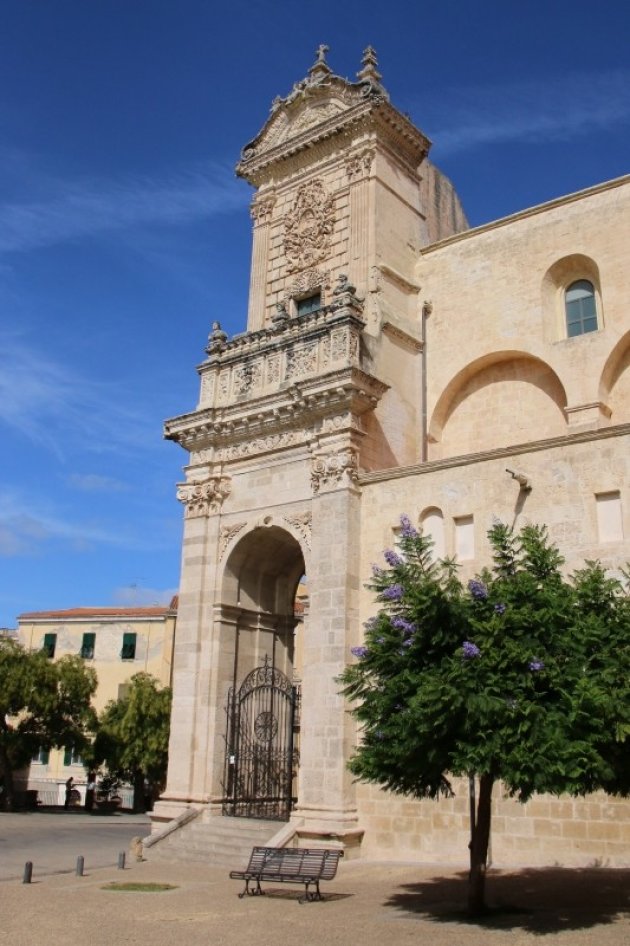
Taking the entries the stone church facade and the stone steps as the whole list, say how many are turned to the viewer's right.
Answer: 0

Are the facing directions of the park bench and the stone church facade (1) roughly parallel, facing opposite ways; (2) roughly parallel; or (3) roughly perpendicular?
roughly parallel

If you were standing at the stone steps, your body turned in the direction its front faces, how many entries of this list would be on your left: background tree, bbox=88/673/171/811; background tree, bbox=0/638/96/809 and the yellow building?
0

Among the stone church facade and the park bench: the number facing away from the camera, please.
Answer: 0

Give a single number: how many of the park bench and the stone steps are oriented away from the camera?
0

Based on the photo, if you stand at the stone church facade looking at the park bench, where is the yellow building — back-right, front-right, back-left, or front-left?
back-right

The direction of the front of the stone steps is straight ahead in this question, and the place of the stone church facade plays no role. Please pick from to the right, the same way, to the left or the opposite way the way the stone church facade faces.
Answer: the same way

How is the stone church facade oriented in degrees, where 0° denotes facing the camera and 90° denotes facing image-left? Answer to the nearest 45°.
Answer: approximately 45°

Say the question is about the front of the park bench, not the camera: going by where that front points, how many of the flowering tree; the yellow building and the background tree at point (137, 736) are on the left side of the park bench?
1

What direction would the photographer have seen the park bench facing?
facing the viewer and to the left of the viewer

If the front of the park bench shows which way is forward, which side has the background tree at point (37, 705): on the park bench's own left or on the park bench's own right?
on the park bench's own right

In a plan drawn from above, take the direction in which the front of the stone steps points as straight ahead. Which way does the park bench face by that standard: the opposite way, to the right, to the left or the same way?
the same way

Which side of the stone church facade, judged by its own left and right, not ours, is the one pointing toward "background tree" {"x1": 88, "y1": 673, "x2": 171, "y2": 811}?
right

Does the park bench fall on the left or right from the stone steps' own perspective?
on its left

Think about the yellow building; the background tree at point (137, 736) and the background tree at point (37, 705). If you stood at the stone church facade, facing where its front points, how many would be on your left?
0

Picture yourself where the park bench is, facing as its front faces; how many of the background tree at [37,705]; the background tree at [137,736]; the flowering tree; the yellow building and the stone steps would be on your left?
1

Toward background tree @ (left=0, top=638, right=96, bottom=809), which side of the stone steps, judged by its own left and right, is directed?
right
